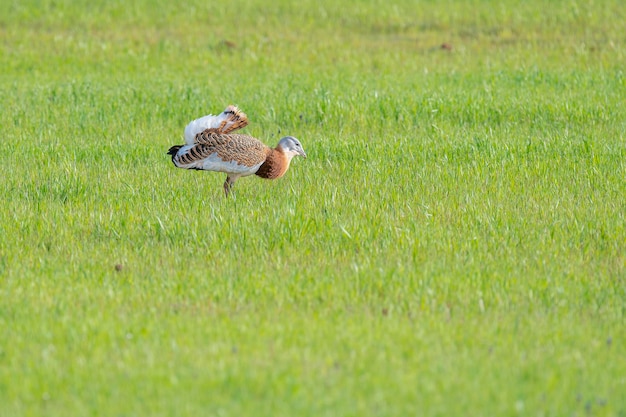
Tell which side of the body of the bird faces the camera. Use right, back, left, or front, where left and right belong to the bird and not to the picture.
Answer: right
